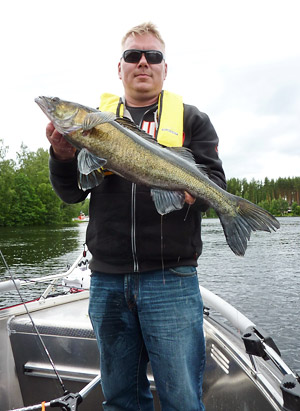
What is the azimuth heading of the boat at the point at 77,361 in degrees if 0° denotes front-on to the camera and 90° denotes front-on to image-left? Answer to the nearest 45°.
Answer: approximately 180°

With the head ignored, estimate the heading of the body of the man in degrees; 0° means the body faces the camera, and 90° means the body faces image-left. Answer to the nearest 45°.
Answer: approximately 0°
